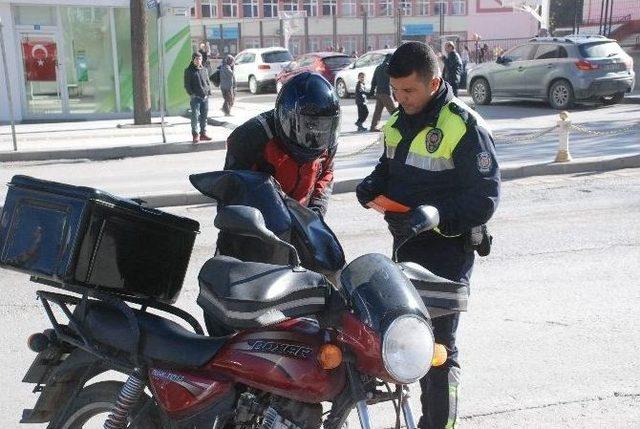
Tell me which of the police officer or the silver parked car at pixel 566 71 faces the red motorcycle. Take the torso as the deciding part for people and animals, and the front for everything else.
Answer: the police officer

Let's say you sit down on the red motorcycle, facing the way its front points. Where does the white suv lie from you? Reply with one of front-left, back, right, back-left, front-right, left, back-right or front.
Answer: back-left

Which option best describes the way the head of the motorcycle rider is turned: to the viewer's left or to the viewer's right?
to the viewer's right

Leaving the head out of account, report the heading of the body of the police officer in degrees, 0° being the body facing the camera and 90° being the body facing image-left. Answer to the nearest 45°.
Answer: approximately 45°

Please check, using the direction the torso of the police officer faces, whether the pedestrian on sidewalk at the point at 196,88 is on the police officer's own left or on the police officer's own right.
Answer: on the police officer's own right

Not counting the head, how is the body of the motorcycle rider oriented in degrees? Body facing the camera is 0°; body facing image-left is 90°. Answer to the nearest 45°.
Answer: approximately 315°

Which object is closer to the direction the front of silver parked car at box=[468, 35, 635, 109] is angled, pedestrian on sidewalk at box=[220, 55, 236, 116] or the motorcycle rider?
the pedestrian on sidewalk
